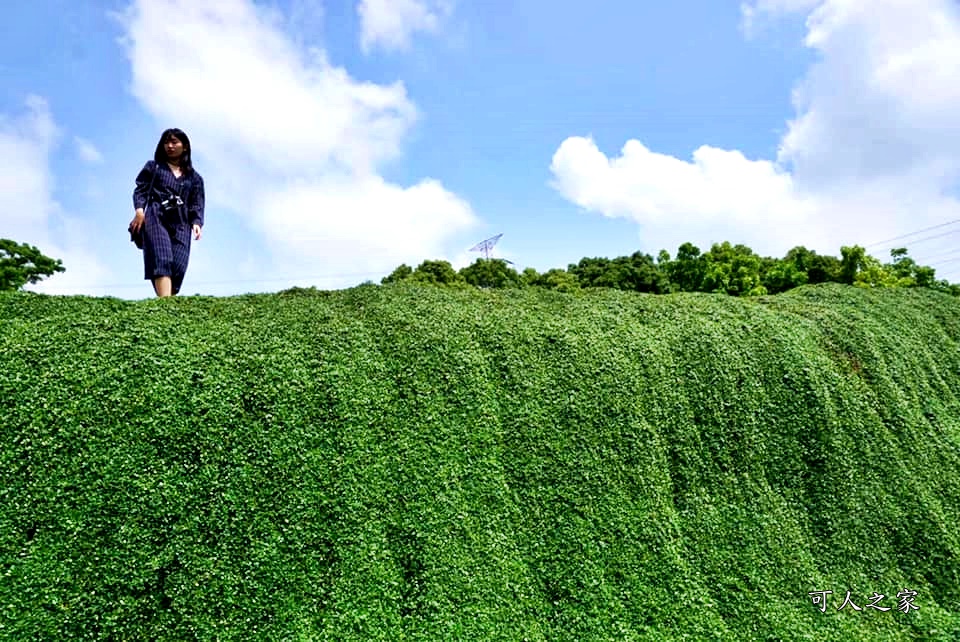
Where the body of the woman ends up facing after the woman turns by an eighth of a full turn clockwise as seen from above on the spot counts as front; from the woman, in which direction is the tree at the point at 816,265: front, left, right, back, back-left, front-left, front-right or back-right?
back-left

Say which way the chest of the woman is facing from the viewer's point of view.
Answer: toward the camera

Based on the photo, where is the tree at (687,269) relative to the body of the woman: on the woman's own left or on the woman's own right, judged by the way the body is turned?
on the woman's own left

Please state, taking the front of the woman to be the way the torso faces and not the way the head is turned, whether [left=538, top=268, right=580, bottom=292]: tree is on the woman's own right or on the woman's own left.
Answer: on the woman's own left

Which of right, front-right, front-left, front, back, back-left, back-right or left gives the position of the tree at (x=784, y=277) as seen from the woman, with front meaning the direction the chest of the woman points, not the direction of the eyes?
left

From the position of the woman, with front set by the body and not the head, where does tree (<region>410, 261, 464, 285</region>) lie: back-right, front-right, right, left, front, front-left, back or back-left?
back-left

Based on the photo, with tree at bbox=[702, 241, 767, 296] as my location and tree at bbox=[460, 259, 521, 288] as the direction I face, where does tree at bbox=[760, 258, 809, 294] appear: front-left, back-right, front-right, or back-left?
back-right

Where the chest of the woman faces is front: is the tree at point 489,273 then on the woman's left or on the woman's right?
on the woman's left

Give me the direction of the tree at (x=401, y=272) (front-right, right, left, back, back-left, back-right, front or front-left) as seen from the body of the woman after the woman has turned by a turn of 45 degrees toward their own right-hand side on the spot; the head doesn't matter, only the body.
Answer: back

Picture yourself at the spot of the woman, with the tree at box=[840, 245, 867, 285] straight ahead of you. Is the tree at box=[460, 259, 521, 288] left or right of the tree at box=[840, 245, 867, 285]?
left
